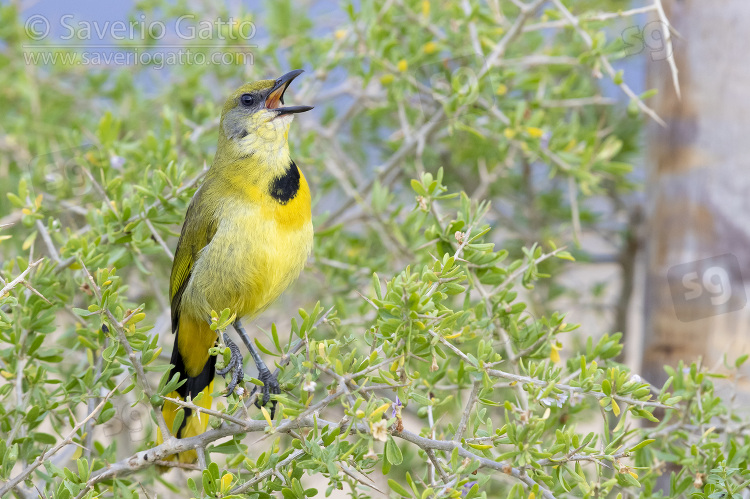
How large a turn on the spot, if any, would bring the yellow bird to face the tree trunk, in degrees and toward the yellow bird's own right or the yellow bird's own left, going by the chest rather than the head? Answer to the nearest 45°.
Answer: approximately 45° to the yellow bird's own left

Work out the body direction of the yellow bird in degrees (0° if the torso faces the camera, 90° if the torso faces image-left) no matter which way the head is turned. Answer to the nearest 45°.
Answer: approximately 315°
